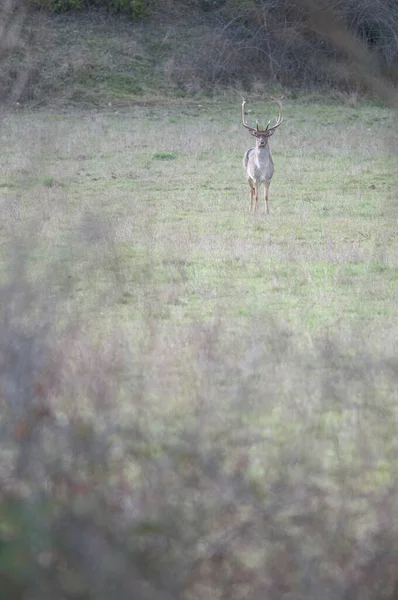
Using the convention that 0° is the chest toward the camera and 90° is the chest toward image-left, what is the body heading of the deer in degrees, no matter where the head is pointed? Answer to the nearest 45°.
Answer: approximately 0°
